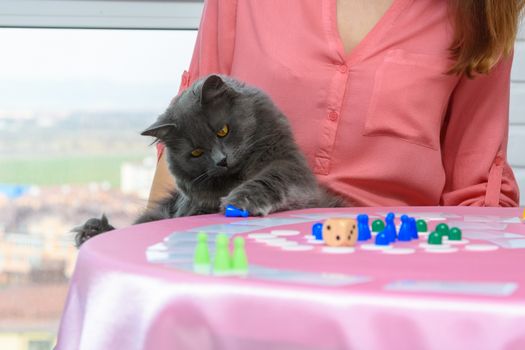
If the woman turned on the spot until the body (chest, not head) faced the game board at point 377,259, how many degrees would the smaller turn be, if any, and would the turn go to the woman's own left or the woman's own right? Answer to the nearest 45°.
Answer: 0° — they already face it

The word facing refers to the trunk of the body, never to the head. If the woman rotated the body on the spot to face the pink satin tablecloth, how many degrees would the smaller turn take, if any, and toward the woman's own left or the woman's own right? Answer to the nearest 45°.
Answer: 0° — they already face it

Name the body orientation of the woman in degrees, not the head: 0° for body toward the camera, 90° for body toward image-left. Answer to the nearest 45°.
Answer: approximately 0°

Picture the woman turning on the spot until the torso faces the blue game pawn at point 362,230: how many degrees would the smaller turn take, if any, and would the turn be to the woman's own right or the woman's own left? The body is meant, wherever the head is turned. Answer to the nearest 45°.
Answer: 0° — they already face it

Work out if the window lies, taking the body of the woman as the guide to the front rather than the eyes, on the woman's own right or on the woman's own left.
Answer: on the woman's own right

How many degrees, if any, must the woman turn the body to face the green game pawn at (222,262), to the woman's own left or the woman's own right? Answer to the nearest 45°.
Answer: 0° — they already face it

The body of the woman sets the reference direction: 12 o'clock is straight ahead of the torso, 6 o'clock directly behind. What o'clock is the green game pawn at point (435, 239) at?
The green game pawn is roughly at 12 o'clock from the woman.

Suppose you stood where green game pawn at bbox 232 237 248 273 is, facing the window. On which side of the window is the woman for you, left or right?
right
